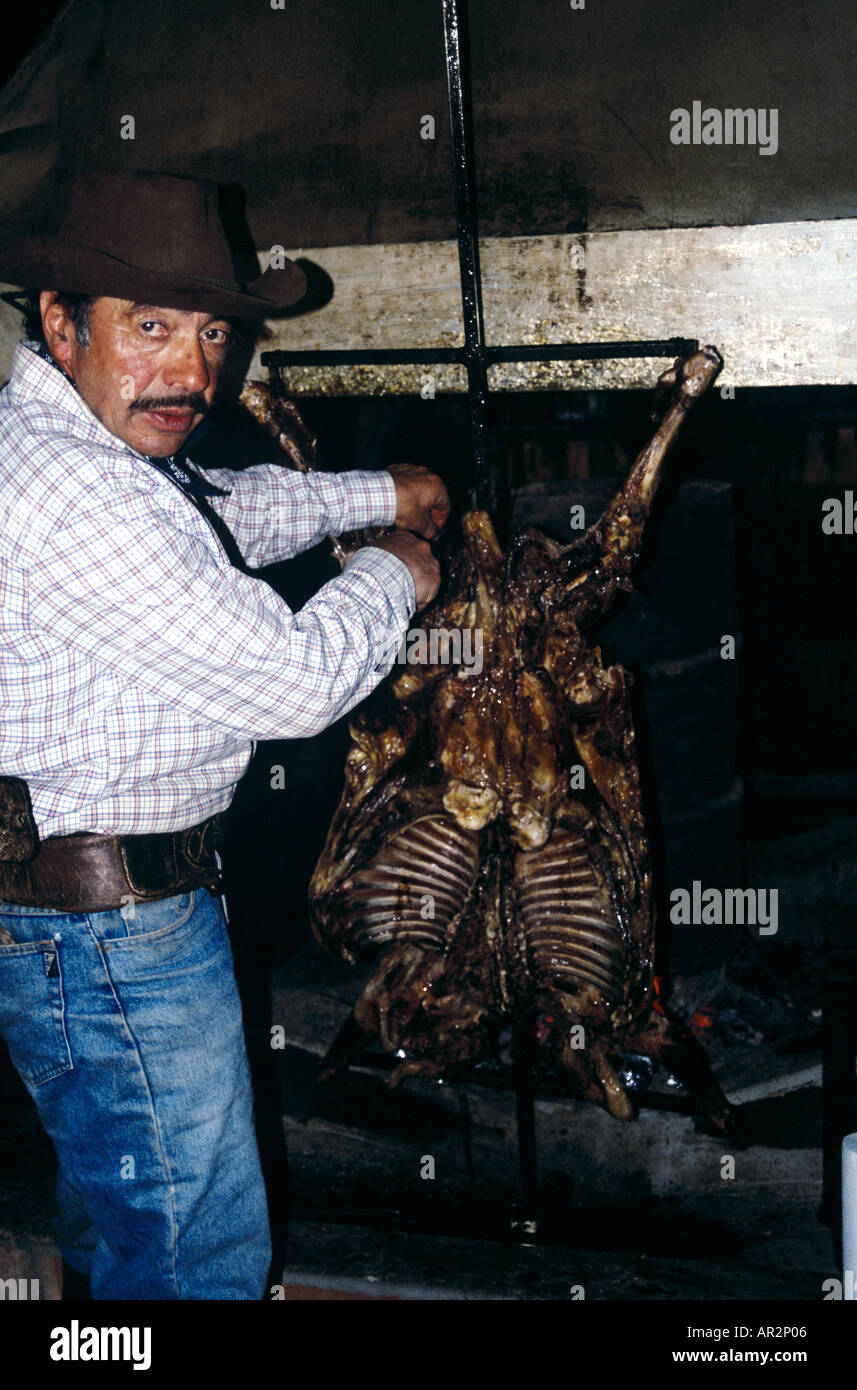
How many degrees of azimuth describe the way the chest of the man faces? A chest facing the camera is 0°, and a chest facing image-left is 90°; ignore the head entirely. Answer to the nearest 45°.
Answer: approximately 270°

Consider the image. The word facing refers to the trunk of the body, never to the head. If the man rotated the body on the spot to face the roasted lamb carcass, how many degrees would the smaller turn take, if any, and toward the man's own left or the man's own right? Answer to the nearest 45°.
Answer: approximately 45° to the man's own left
